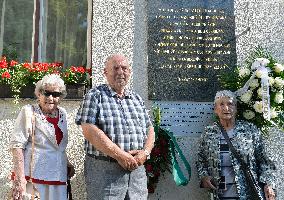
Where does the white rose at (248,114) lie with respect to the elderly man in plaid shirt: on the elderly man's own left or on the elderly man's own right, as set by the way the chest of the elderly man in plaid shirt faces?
on the elderly man's own left

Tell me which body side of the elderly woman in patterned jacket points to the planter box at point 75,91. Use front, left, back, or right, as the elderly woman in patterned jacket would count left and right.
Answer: right

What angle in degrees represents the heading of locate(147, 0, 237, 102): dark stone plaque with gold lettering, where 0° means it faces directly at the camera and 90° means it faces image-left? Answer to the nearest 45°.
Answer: approximately 0°

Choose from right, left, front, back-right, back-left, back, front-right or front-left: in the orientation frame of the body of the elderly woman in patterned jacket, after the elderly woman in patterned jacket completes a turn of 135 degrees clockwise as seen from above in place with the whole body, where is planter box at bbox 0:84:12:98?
front-left

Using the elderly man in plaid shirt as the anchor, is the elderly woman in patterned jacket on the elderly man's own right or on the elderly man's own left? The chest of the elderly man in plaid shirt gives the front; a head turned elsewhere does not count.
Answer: on the elderly man's own left

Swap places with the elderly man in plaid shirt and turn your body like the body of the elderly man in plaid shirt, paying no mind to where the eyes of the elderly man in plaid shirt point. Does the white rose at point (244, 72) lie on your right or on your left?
on your left

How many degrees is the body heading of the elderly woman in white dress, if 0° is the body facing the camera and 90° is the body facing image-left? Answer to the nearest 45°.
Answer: approximately 315°

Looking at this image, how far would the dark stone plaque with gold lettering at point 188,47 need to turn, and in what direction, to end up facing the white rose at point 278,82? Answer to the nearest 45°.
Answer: approximately 45° to its left

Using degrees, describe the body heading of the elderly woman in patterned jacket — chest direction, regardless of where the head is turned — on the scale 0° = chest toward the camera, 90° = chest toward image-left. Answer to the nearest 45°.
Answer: approximately 0°

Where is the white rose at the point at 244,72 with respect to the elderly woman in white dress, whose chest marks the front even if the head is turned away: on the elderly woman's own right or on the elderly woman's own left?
on the elderly woman's own left

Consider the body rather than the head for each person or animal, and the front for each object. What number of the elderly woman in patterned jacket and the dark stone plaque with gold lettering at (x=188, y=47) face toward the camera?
2
